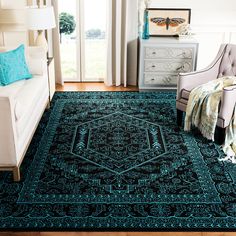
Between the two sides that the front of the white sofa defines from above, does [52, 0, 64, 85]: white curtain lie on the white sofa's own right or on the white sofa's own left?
on the white sofa's own left

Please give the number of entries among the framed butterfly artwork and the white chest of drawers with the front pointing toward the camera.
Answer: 2

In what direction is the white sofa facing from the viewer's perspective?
to the viewer's right

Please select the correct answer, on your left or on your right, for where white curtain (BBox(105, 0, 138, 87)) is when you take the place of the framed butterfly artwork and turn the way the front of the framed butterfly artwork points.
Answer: on your right

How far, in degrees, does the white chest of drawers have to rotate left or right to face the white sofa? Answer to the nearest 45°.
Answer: approximately 45° to its right

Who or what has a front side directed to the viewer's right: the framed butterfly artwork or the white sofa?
the white sofa

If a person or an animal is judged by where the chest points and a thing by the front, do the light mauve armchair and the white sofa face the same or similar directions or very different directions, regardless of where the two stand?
very different directions

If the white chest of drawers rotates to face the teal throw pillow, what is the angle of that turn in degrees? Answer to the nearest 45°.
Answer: approximately 45° to its right

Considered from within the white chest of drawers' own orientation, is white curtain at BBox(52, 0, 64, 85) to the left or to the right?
on its right
